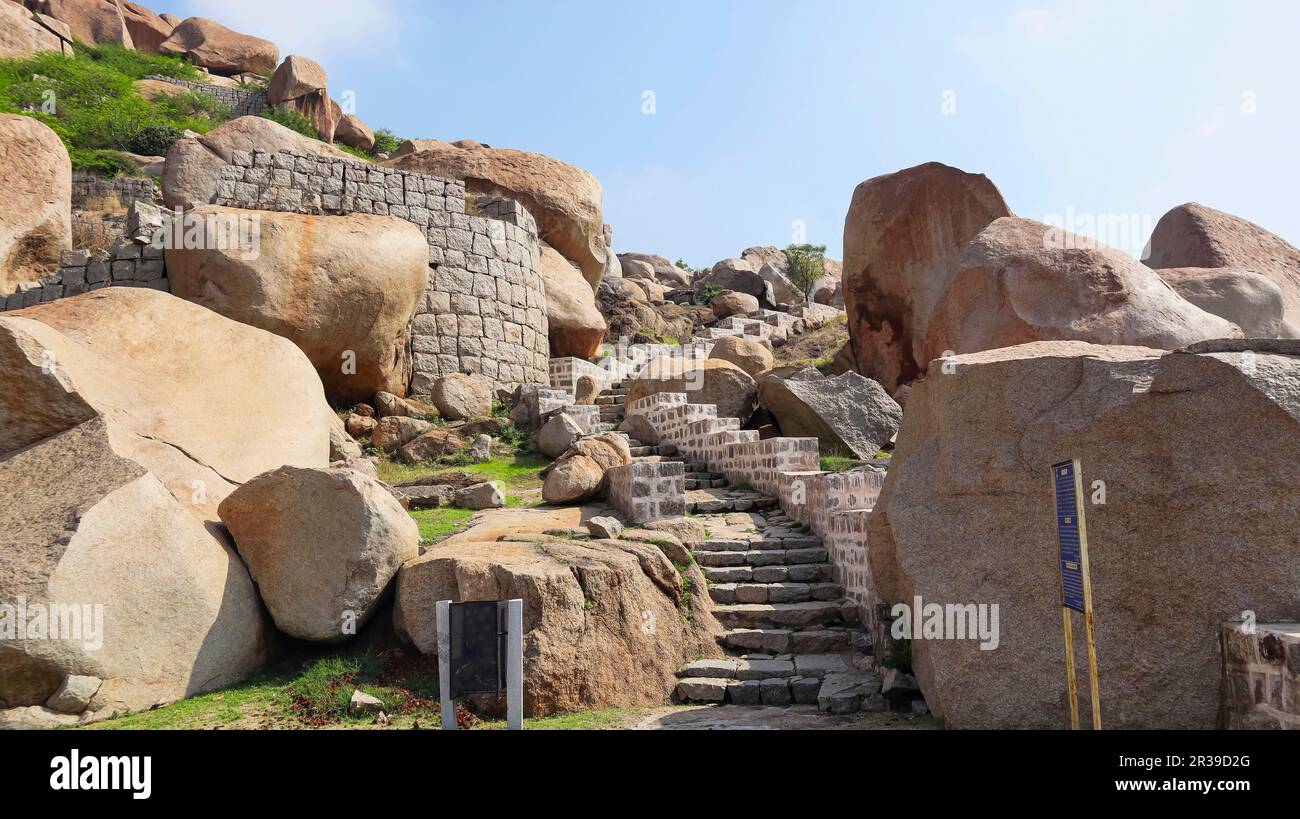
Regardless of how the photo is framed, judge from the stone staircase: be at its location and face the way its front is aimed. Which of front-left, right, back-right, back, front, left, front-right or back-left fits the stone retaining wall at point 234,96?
back-right

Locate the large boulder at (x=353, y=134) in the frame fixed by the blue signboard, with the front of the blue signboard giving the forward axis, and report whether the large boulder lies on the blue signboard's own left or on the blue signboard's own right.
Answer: on the blue signboard's own right

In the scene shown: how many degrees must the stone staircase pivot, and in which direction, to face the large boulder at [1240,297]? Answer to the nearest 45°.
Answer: approximately 135° to its left

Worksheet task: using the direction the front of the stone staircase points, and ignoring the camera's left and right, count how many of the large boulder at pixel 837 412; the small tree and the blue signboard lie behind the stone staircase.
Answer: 2

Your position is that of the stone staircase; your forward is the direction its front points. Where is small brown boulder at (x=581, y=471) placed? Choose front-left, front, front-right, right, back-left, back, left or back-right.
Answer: back-right

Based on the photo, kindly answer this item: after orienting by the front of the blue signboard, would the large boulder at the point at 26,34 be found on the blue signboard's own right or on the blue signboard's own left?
on the blue signboard's own right

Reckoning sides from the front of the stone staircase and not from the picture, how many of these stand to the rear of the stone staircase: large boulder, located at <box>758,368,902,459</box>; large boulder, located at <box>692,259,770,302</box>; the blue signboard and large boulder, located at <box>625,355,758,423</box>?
3

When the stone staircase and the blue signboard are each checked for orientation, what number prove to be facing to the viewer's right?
0

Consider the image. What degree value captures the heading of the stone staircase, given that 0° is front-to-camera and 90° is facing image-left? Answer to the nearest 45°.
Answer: approximately 0°

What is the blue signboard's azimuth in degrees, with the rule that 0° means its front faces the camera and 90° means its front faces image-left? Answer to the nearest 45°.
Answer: approximately 45°

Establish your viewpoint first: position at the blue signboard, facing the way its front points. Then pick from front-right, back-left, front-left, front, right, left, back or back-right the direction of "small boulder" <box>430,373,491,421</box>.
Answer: right
